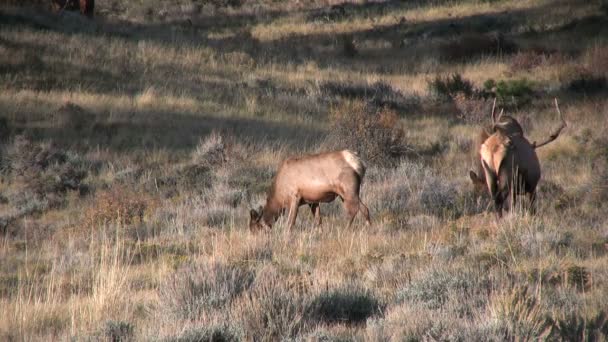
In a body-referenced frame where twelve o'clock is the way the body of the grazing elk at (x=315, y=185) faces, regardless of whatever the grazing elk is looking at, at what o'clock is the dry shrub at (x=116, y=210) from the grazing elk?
The dry shrub is roughly at 1 o'clock from the grazing elk.

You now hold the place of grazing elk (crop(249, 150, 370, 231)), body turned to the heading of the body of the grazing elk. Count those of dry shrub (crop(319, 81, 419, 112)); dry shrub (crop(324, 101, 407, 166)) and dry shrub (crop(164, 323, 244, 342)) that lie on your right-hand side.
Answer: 2

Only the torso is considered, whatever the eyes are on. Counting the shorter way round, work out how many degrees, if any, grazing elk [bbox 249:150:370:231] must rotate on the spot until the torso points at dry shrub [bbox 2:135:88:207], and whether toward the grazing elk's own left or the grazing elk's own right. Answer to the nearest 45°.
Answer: approximately 45° to the grazing elk's own right

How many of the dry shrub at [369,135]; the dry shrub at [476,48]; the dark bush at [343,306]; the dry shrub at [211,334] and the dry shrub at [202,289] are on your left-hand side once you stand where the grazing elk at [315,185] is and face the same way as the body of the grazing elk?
3

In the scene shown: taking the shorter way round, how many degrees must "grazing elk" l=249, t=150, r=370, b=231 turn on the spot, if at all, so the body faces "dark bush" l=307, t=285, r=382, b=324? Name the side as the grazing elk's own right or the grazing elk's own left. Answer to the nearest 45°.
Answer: approximately 90° to the grazing elk's own left

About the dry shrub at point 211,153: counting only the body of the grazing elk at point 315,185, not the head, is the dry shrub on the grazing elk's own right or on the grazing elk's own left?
on the grazing elk's own right

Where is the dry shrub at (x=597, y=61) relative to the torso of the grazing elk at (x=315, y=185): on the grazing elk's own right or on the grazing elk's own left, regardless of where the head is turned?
on the grazing elk's own right

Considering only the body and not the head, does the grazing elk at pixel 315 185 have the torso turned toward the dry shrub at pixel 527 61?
no

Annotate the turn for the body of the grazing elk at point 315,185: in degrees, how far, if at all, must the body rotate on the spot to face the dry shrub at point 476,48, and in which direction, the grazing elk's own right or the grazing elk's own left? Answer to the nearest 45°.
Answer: approximately 90° to the grazing elk's own right

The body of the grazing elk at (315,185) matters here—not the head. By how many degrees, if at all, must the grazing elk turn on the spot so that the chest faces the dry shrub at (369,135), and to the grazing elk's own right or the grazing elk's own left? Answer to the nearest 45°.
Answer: approximately 90° to the grazing elk's own right

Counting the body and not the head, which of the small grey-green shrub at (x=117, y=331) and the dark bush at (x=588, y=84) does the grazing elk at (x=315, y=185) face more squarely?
the small grey-green shrub

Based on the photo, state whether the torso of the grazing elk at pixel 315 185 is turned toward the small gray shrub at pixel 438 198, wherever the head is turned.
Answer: no

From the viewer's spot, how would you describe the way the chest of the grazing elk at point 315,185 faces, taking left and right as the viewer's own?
facing to the left of the viewer

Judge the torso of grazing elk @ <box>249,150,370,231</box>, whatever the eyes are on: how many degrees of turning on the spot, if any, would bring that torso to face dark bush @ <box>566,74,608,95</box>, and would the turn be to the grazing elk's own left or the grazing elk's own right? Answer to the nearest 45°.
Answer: approximately 135° to the grazing elk's own right

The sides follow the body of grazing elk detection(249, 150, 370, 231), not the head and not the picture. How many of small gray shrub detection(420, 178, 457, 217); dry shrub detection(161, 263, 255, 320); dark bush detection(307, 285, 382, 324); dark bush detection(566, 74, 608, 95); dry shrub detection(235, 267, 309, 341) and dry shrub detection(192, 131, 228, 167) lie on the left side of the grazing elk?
3

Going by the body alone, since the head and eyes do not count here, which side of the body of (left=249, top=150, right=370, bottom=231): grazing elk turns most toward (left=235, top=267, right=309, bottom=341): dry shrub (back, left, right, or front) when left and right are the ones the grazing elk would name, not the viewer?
left

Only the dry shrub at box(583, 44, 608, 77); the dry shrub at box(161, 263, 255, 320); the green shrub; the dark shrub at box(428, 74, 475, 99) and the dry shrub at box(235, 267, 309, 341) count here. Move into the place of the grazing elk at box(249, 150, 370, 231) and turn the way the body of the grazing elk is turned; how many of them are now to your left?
2
